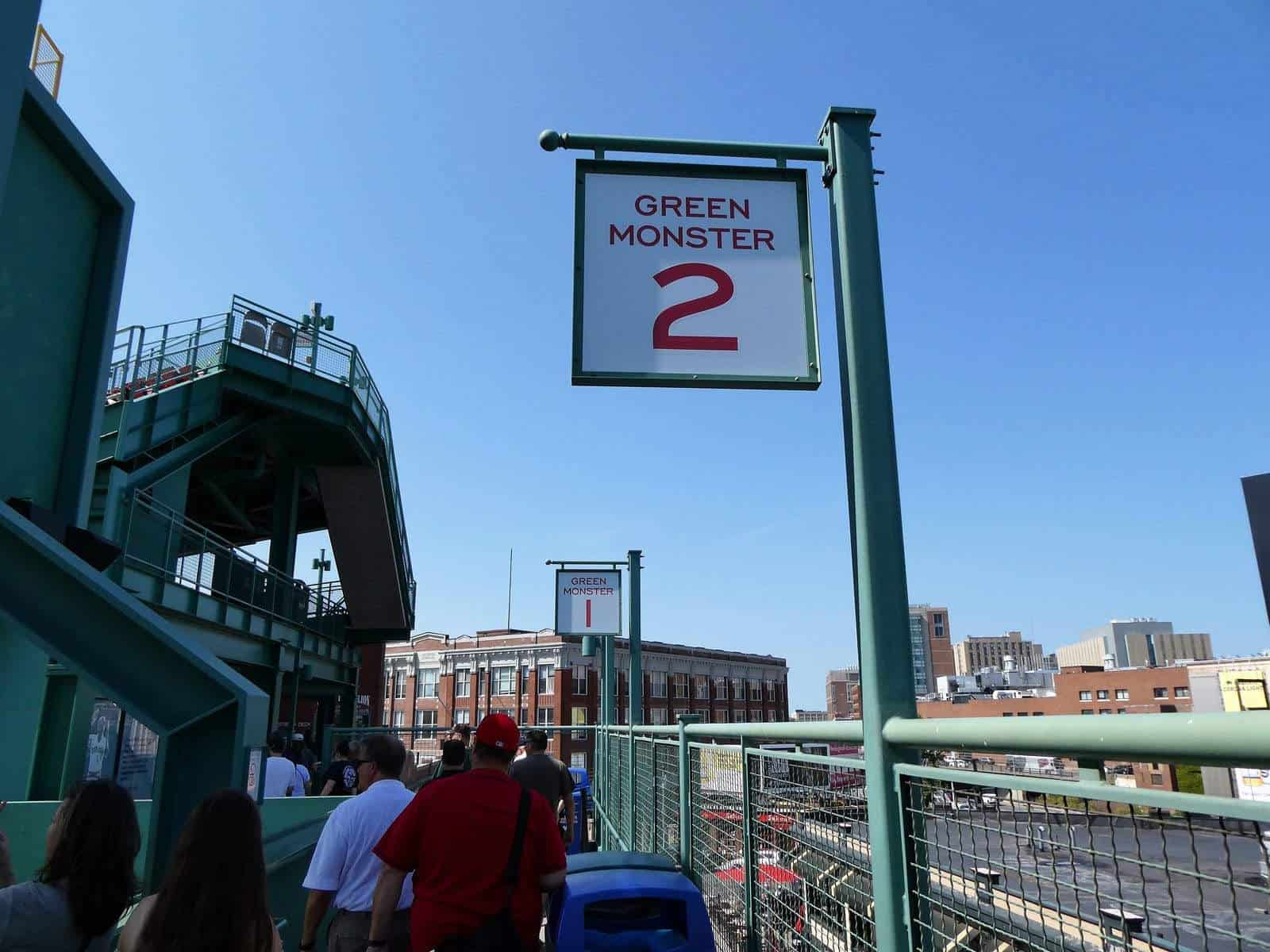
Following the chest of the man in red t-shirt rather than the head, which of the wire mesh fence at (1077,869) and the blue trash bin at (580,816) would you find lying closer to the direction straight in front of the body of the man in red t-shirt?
the blue trash bin

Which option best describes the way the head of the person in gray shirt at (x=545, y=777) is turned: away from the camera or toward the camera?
away from the camera

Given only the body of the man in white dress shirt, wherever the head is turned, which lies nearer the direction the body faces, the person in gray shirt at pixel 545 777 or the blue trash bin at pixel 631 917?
the person in gray shirt

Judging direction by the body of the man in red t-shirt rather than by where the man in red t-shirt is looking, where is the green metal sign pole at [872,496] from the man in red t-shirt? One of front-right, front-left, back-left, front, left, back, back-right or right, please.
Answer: back-right

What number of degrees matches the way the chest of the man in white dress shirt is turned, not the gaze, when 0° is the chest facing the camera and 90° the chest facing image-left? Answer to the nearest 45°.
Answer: approximately 135°

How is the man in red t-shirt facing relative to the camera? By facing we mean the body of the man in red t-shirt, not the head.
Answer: away from the camera

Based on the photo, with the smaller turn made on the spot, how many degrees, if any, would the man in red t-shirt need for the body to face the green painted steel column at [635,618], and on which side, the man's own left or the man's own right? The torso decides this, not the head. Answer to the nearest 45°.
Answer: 0° — they already face it

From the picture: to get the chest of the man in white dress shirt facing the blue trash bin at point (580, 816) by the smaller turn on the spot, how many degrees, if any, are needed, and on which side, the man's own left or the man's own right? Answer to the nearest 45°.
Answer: approximately 45° to the man's own right

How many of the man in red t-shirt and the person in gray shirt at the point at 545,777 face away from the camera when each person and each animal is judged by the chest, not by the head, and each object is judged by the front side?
2

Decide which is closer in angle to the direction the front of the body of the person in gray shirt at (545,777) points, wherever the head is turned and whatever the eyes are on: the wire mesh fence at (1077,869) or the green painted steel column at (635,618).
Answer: the green painted steel column

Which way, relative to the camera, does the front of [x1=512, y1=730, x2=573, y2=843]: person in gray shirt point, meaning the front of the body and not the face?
away from the camera

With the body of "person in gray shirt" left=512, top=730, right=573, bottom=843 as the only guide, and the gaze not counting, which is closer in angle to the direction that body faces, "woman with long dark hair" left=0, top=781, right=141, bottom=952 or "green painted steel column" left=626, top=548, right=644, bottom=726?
the green painted steel column

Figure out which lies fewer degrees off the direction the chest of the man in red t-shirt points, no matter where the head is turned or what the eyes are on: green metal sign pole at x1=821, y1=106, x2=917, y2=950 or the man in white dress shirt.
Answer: the man in white dress shirt

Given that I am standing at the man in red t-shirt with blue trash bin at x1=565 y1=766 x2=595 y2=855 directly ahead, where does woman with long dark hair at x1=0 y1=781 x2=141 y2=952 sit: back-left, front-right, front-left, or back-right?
back-left

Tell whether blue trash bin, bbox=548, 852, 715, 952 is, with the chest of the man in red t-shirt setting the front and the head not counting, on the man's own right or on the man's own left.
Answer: on the man's own right
